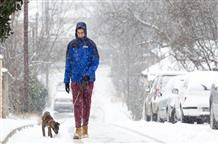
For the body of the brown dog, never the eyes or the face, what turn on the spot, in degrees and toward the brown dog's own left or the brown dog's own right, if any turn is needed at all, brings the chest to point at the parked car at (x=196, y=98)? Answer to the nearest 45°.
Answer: approximately 90° to the brown dog's own left

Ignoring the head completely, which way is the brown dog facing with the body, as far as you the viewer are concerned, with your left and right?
facing the viewer and to the right of the viewer

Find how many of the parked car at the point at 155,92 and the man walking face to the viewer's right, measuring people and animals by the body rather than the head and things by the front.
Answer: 0

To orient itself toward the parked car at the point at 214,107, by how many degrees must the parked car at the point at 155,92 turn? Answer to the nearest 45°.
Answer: approximately 45° to its left

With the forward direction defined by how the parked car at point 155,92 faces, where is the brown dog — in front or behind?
in front
